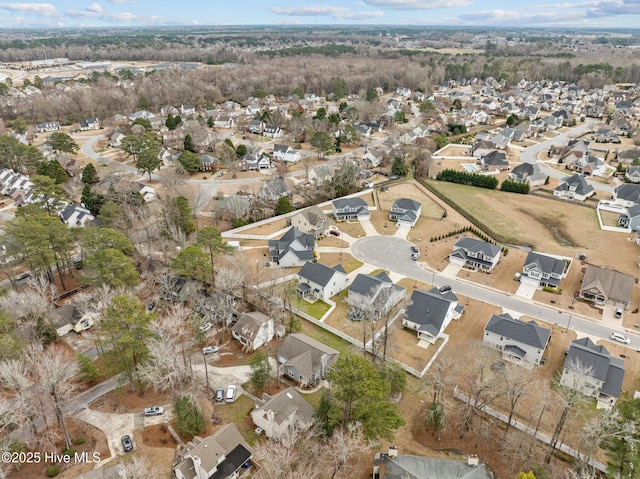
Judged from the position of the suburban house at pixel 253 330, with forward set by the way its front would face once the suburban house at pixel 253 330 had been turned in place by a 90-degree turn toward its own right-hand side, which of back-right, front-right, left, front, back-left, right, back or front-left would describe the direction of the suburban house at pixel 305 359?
back

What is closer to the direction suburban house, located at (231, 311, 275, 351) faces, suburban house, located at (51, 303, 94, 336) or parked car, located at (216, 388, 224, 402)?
the parked car

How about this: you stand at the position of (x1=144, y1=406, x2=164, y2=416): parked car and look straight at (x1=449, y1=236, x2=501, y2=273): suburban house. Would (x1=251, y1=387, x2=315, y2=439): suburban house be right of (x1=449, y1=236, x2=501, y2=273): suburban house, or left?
right

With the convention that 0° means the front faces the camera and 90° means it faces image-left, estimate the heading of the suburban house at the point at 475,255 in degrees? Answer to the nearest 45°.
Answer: approximately 45°

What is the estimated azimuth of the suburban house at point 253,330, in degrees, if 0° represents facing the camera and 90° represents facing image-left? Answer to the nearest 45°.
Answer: approximately 45°

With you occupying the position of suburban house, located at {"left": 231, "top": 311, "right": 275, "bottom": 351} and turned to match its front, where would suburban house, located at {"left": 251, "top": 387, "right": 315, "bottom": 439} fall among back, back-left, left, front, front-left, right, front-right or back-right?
front-left

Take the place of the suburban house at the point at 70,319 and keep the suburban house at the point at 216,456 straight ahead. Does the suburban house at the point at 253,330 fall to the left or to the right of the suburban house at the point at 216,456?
left

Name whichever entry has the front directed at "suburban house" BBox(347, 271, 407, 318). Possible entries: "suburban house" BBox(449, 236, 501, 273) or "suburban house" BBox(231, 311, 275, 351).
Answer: "suburban house" BBox(449, 236, 501, 273)

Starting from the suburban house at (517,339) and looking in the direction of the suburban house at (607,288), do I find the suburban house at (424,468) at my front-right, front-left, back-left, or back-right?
back-right

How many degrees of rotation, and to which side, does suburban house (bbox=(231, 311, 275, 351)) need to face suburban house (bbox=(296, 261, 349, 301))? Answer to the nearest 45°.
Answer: approximately 180°
